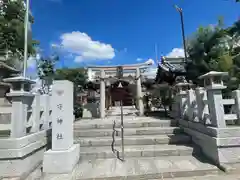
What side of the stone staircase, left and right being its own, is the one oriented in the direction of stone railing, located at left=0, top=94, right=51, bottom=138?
right

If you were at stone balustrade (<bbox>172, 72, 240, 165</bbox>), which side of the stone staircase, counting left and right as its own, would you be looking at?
left

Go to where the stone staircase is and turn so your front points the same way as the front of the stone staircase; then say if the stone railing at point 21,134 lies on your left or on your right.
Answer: on your right

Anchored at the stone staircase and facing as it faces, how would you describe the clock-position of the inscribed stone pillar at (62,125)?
The inscribed stone pillar is roughly at 2 o'clock from the stone staircase.

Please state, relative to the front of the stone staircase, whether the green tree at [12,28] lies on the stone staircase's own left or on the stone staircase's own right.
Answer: on the stone staircase's own right

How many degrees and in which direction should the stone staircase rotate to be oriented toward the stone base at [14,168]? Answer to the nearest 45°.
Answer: approximately 45° to its right

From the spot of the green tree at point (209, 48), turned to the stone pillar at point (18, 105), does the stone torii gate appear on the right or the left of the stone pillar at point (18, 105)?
right

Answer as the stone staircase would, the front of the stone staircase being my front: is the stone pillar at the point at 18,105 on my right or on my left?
on my right

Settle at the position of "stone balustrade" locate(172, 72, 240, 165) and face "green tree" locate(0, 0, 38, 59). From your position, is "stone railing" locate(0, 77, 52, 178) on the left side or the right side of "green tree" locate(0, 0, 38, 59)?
left

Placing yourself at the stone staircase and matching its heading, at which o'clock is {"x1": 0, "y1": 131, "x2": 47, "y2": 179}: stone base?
The stone base is roughly at 2 o'clock from the stone staircase.

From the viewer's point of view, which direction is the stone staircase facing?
toward the camera

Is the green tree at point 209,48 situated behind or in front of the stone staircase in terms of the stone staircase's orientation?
behind

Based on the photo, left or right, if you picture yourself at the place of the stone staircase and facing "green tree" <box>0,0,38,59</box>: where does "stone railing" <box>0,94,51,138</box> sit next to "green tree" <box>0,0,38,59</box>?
left
